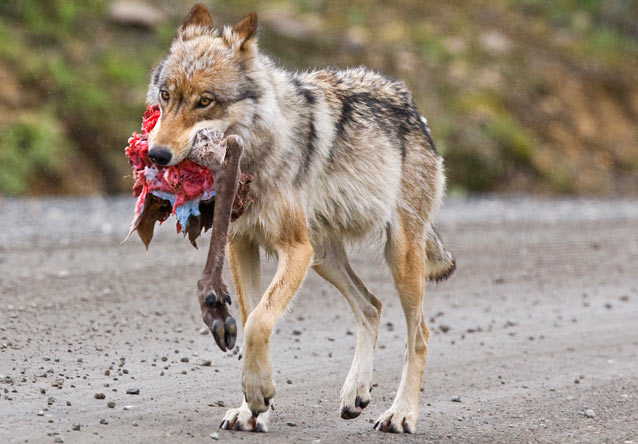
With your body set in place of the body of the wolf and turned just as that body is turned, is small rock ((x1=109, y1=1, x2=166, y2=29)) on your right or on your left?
on your right

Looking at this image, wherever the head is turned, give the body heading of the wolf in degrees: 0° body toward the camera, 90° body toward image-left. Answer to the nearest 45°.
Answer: approximately 45°
